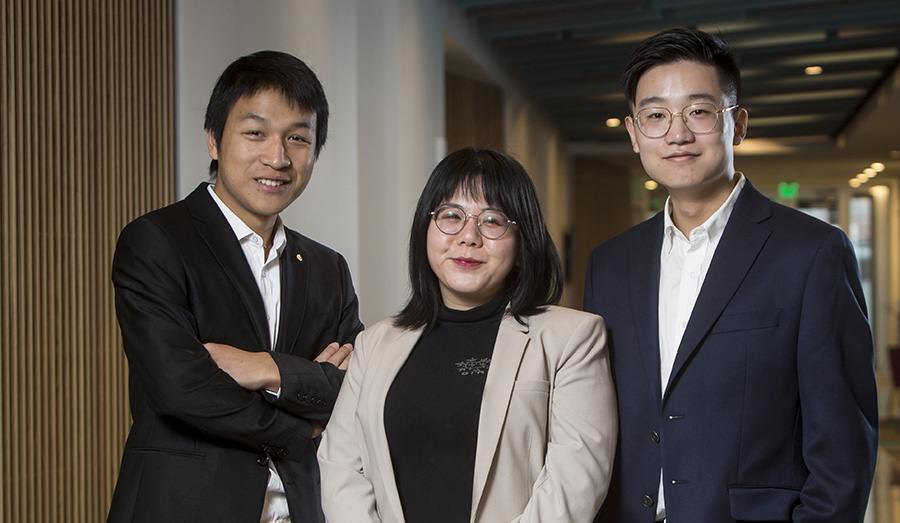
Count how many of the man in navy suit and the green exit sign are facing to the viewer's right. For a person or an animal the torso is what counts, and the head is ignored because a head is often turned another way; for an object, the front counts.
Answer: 0

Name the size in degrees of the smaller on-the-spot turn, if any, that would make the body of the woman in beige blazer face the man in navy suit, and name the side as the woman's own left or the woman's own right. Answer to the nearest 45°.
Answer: approximately 135° to the woman's own left

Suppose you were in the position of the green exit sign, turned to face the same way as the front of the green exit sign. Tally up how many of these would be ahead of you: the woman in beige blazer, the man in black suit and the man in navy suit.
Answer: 3

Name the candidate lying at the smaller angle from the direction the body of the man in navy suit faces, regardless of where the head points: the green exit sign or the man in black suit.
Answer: the man in black suit

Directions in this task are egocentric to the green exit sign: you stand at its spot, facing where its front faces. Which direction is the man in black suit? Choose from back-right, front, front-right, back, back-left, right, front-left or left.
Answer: front

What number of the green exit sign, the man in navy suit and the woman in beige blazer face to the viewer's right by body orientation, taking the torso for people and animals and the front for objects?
0

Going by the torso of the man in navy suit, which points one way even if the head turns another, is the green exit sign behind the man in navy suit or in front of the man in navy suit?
behind

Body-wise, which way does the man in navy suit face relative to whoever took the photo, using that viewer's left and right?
facing the viewer and to the left of the viewer

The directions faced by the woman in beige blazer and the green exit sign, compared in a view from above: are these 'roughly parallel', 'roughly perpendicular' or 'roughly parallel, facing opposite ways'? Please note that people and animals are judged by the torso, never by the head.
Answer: roughly parallel

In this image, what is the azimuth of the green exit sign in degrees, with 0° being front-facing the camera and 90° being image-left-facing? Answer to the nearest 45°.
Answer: approximately 0°

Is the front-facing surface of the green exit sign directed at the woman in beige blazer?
yes

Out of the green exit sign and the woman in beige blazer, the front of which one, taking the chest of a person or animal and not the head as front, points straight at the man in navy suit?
the green exit sign

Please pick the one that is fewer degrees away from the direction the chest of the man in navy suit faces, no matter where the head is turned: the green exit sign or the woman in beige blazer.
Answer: the woman in beige blazer
